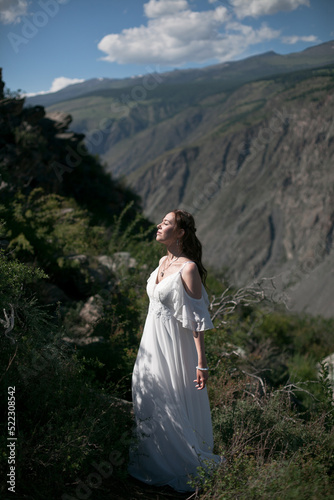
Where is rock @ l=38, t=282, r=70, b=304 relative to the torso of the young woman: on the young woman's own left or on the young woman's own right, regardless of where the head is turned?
on the young woman's own right

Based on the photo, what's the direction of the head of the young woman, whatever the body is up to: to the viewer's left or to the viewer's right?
to the viewer's left

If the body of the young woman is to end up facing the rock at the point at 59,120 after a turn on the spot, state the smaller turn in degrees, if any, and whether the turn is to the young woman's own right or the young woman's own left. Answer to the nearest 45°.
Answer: approximately 135° to the young woman's own right

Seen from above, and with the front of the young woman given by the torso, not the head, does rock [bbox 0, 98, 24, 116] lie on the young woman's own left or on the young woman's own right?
on the young woman's own right

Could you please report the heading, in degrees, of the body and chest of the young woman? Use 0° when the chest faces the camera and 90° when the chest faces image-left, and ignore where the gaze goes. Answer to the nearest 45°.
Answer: approximately 45°

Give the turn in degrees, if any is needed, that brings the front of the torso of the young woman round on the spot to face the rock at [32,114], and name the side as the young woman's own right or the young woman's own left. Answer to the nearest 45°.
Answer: approximately 135° to the young woman's own right
